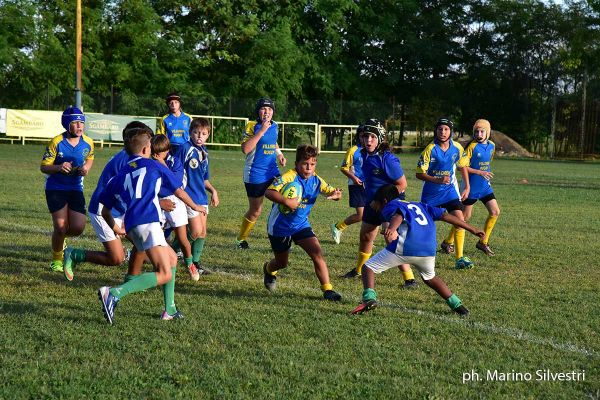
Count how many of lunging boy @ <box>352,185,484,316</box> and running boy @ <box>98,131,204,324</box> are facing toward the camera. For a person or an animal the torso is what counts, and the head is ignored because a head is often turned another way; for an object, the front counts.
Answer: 0

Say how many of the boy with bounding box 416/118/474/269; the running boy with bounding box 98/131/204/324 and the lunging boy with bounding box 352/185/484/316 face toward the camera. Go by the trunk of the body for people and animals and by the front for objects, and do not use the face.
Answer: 1

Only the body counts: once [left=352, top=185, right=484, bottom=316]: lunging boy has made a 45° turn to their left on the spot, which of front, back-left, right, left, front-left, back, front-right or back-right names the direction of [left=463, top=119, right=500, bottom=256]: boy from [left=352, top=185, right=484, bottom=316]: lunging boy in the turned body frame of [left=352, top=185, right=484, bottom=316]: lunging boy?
right

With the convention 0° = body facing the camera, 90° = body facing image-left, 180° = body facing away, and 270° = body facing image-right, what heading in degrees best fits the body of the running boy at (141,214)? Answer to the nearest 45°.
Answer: approximately 225°

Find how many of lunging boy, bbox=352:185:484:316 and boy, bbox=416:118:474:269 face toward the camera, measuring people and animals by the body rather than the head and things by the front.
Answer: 1

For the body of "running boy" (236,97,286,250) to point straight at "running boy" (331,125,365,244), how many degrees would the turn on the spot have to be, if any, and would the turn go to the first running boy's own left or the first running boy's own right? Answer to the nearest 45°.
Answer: approximately 45° to the first running boy's own left

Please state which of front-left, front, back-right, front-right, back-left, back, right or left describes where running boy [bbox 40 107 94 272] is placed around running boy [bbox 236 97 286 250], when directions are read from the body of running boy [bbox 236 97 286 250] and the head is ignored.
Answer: right
